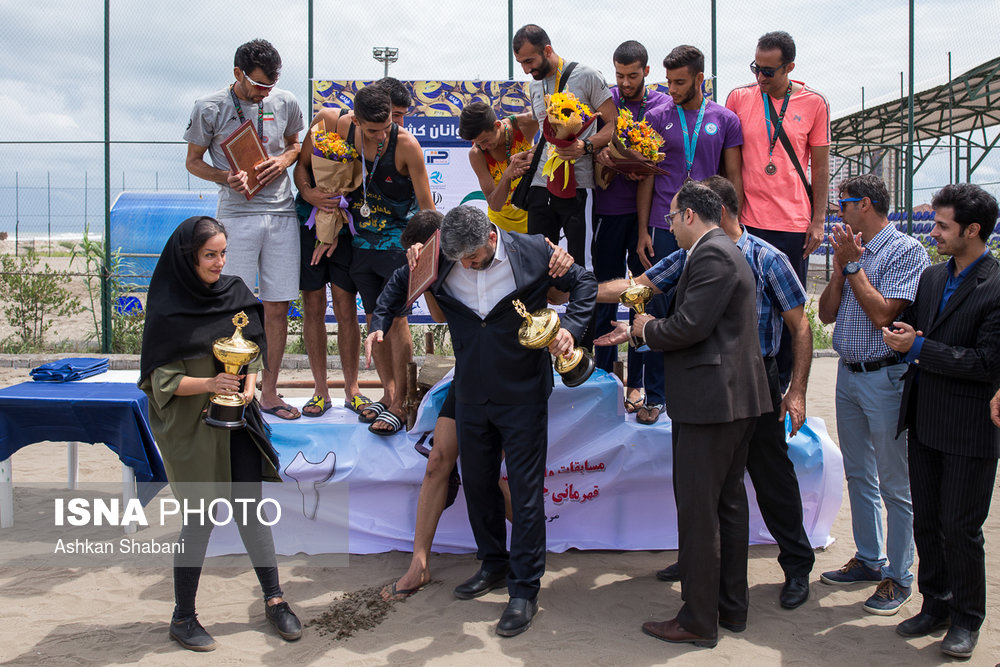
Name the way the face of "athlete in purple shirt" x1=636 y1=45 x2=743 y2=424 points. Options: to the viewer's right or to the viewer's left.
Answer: to the viewer's left

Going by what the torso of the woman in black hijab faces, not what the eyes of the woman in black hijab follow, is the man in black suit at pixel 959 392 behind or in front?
in front

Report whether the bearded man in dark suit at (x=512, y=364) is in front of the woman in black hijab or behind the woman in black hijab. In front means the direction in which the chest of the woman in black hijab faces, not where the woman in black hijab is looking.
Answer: in front

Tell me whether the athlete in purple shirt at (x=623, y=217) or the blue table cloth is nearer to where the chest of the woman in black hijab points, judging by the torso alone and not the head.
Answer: the athlete in purple shirt

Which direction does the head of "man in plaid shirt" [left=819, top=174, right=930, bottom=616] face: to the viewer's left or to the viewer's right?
to the viewer's left

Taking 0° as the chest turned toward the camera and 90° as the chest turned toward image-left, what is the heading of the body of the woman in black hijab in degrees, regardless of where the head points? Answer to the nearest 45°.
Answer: approximately 315°

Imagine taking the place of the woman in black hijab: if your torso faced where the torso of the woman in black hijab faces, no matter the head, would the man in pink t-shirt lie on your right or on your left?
on your left

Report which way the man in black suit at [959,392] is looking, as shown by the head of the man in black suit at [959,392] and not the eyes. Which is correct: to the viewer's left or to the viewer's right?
to the viewer's left

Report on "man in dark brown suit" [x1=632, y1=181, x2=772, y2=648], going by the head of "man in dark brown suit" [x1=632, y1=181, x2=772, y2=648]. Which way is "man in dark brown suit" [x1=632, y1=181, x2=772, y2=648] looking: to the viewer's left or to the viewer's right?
to the viewer's left

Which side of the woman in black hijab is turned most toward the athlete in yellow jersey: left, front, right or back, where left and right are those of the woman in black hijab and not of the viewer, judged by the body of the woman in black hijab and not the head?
left

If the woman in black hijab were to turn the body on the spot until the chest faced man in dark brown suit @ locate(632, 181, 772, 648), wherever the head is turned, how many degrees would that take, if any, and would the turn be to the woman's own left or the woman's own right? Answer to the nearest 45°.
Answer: approximately 45° to the woman's own left
